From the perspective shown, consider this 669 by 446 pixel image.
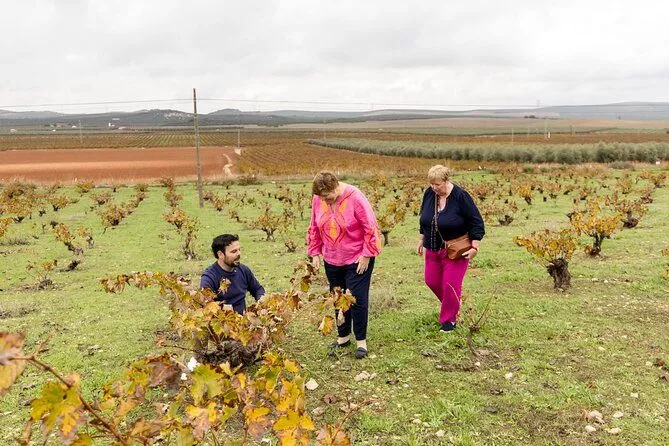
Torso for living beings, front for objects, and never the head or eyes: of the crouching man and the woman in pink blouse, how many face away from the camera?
0

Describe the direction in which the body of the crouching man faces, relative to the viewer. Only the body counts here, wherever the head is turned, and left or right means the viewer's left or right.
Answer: facing the viewer and to the right of the viewer

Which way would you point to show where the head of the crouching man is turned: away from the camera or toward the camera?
toward the camera

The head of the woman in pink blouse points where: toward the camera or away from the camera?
toward the camera

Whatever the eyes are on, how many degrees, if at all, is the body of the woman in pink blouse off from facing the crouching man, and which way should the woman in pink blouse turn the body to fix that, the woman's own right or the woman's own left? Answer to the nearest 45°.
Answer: approximately 45° to the woman's own right

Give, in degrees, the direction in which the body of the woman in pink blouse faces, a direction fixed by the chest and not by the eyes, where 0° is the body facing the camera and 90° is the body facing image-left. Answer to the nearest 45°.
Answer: approximately 45°

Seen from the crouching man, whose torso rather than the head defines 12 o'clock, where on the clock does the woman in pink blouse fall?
The woman in pink blouse is roughly at 11 o'clock from the crouching man.
